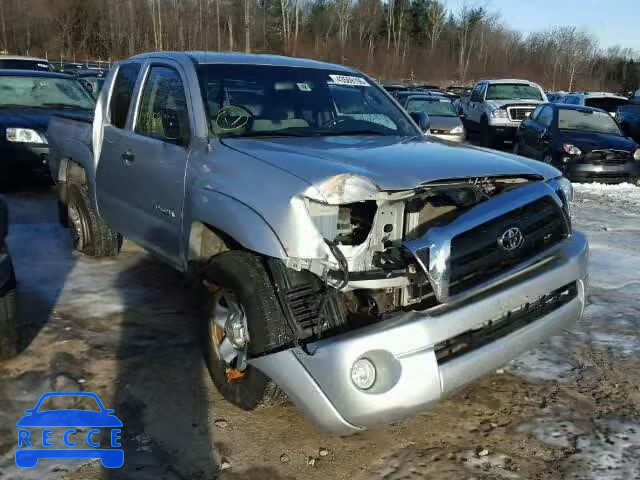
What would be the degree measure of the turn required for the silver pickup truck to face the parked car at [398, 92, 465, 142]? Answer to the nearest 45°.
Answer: approximately 135° to its left

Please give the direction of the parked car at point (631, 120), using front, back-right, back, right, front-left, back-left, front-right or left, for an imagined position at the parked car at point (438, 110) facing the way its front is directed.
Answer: front-left

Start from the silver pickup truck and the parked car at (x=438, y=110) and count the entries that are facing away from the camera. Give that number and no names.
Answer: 0

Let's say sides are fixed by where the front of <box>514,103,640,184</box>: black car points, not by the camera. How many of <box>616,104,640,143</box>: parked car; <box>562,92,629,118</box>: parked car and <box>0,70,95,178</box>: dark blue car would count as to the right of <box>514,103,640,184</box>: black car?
1

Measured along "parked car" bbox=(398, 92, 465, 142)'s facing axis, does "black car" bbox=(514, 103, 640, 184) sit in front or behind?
in front

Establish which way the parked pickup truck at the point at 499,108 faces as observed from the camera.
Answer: facing the viewer and to the right of the viewer

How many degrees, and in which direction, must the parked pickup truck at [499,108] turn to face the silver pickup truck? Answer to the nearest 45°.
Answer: approximately 45° to its right

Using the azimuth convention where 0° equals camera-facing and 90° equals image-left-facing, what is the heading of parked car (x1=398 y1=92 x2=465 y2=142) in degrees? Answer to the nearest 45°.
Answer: approximately 315°

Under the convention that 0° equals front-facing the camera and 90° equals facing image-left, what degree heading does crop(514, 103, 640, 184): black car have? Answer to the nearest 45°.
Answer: approximately 315°

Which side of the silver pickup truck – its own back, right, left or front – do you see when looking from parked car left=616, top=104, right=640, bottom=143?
left

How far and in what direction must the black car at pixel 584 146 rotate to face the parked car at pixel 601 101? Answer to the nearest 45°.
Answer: approximately 135° to its left

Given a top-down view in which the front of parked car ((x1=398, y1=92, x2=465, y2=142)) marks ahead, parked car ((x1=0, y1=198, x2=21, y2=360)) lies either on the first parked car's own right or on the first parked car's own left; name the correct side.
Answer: on the first parked car's own right

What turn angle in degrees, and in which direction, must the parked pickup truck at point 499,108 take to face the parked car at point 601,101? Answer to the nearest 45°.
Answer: approximately 90° to its left

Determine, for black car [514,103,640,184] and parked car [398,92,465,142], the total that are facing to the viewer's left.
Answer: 0

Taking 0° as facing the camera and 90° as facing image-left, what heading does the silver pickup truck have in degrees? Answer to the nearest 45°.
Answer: approximately 315°

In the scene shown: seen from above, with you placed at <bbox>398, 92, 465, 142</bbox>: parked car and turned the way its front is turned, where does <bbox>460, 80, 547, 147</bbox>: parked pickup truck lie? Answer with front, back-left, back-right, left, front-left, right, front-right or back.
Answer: left
